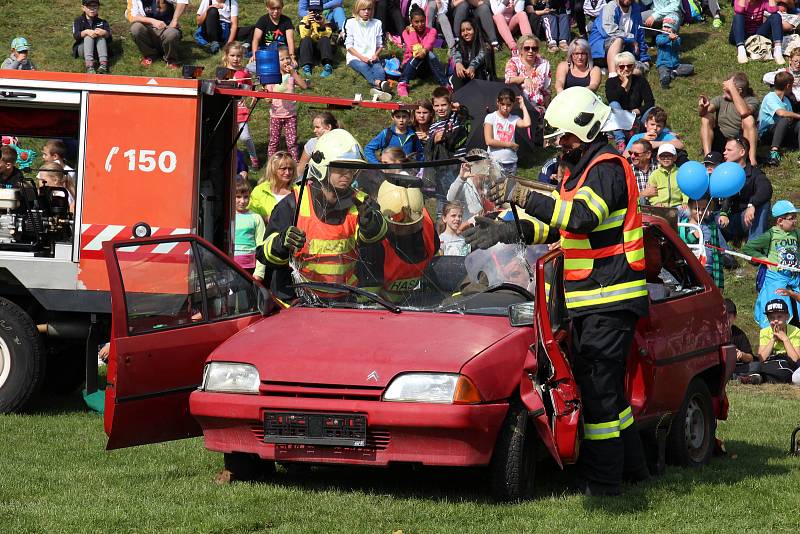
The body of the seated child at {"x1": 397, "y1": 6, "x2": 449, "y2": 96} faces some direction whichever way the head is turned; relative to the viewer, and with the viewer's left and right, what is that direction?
facing the viewer

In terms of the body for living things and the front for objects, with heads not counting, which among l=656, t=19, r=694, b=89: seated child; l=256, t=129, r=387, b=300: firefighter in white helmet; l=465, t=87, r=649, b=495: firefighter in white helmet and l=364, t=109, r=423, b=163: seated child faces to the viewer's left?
l=465, t=87, r=649, b=495: firefighter in white helmet

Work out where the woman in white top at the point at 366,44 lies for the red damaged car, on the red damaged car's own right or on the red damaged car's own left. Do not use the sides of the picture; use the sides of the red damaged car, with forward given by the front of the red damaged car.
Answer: on the red damaged car's own right

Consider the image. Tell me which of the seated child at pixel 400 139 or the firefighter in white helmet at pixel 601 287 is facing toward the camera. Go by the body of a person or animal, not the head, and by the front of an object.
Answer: the seated child

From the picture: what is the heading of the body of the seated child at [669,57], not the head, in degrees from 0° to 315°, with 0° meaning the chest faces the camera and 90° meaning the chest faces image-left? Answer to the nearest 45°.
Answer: approximately 0°

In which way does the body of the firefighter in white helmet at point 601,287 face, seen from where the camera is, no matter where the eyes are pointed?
to the viewer's left

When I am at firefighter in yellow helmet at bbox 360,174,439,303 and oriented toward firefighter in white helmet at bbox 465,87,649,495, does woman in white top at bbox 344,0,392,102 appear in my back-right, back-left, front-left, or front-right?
back-left

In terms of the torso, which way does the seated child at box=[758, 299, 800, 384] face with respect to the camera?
toward the camera

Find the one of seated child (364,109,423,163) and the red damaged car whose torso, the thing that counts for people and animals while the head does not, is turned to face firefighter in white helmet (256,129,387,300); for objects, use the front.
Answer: the seated child

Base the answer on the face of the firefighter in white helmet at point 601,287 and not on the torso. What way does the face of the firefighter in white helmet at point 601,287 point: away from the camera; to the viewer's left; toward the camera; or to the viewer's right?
to the viewer's left

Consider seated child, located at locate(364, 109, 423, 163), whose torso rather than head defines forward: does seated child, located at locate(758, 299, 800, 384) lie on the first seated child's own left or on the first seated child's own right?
on the first seated child's own left

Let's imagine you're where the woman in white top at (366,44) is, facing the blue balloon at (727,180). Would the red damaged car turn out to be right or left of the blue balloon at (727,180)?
right

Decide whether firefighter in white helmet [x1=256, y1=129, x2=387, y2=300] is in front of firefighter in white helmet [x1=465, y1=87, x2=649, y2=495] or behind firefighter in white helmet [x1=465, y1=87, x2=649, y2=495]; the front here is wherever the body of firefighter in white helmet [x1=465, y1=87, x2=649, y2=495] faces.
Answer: in front

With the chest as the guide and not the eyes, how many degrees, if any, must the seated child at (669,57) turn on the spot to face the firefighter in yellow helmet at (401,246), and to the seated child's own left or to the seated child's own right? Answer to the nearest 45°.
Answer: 0° — they already face them

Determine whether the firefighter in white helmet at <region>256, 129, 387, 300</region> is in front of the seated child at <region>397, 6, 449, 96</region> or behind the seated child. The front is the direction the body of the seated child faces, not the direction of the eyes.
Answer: in front

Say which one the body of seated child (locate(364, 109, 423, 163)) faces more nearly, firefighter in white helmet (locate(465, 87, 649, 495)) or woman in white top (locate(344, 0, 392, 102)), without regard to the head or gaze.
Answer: the firefighter in white helmet

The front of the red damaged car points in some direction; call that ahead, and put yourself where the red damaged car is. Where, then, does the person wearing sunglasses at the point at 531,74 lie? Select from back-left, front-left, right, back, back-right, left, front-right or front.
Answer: back-right
